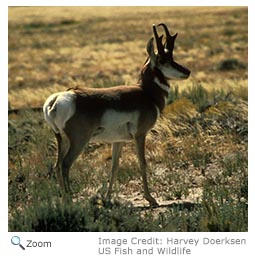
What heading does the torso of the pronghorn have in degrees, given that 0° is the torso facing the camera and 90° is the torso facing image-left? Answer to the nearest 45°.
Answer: approximately 270°
